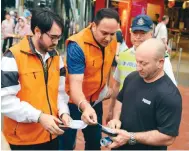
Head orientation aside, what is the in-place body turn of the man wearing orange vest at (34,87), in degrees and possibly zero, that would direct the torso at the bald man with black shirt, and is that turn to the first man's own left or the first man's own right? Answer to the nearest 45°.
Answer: approximately 45° to the first man's own left

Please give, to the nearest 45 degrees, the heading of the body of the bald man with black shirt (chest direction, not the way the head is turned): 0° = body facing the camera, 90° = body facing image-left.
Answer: approximately 45°

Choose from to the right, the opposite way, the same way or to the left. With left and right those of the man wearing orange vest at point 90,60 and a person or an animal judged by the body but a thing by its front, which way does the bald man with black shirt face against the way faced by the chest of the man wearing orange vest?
to the right

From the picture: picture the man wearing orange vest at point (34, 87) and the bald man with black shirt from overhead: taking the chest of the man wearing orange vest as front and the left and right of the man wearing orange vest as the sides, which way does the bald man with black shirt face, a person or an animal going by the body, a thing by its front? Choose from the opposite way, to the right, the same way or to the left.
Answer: to the right

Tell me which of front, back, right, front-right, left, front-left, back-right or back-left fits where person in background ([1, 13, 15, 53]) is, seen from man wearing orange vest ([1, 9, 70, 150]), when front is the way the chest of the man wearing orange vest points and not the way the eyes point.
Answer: back-left
